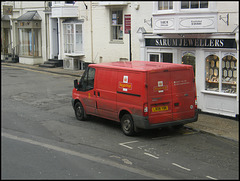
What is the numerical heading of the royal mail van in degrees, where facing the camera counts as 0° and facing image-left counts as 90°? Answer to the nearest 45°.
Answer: approximately 135°

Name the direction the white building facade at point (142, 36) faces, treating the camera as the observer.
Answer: facing the viewer and to the left of the viewer
